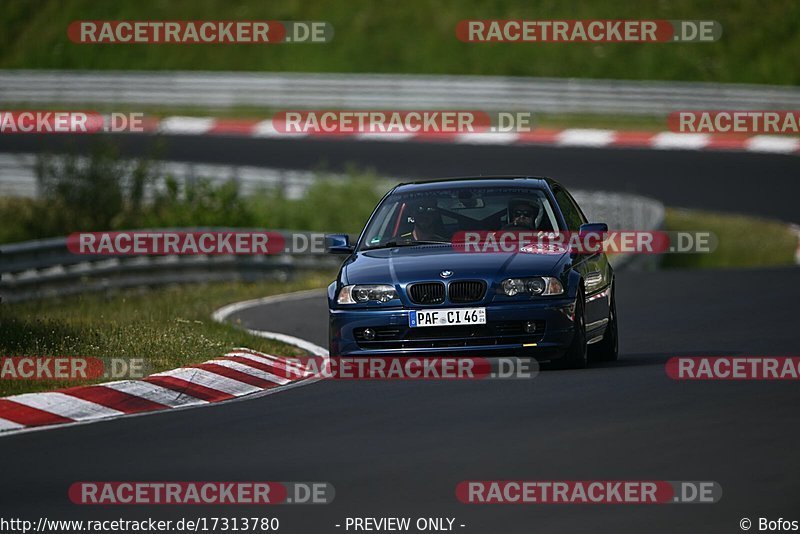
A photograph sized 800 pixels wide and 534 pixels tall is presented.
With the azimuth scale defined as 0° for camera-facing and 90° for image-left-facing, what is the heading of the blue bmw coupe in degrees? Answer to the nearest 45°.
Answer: approximately 0°

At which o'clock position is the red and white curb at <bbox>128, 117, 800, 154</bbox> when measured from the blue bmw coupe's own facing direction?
The red and white curb is roughly at 6 o'clock from the blue bmw coupe.

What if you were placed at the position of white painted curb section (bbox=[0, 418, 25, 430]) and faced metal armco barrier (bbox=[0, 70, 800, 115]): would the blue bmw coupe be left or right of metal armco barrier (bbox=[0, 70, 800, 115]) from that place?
right

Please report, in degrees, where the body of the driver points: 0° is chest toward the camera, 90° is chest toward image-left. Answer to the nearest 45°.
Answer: approximately 0°

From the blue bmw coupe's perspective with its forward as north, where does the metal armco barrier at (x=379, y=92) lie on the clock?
The metal armco barrier is roughly at 6 o'clock from the blue bmw coupe.

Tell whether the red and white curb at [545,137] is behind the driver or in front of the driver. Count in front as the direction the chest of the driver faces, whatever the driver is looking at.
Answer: behind

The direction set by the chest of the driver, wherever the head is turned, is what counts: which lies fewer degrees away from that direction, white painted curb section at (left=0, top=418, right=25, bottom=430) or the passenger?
the white painted curb section
